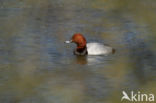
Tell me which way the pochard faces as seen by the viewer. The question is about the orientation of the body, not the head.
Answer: to the viewer's left
